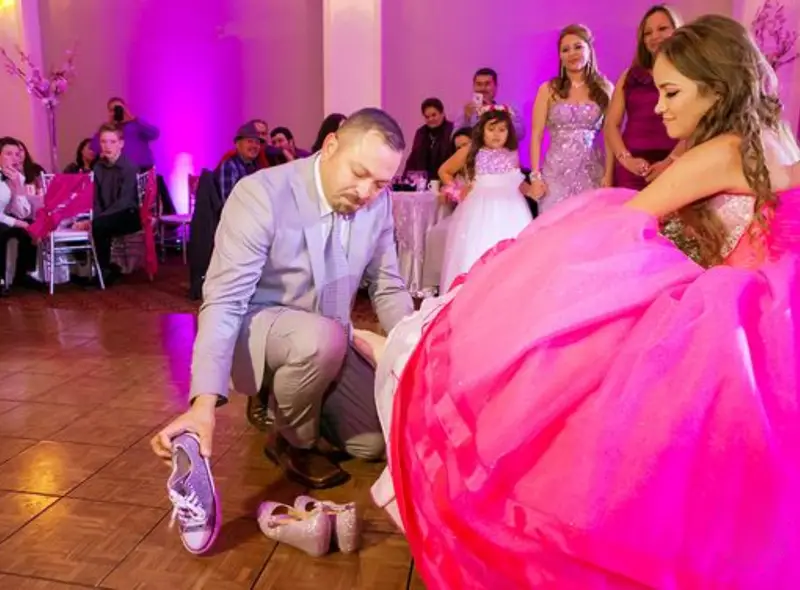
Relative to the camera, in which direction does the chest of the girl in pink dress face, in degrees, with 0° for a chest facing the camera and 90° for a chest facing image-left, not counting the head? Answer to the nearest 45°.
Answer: approximately 90°

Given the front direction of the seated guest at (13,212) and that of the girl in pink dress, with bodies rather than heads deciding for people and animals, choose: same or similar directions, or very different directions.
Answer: very different directions

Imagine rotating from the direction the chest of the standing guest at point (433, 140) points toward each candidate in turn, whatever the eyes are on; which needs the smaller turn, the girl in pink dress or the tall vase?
the girl in pink dress

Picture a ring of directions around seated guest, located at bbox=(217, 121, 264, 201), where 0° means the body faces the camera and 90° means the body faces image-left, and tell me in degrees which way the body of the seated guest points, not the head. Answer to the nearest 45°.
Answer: approximately 315°

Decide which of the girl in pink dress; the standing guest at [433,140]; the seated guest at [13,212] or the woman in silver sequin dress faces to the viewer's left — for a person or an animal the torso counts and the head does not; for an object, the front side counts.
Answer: the girl in pink dress

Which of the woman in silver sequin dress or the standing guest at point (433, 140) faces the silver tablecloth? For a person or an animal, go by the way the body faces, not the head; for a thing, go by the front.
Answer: the standing guest

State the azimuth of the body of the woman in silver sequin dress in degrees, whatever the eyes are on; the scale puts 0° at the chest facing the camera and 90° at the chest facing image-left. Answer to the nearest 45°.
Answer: approximately 0°
